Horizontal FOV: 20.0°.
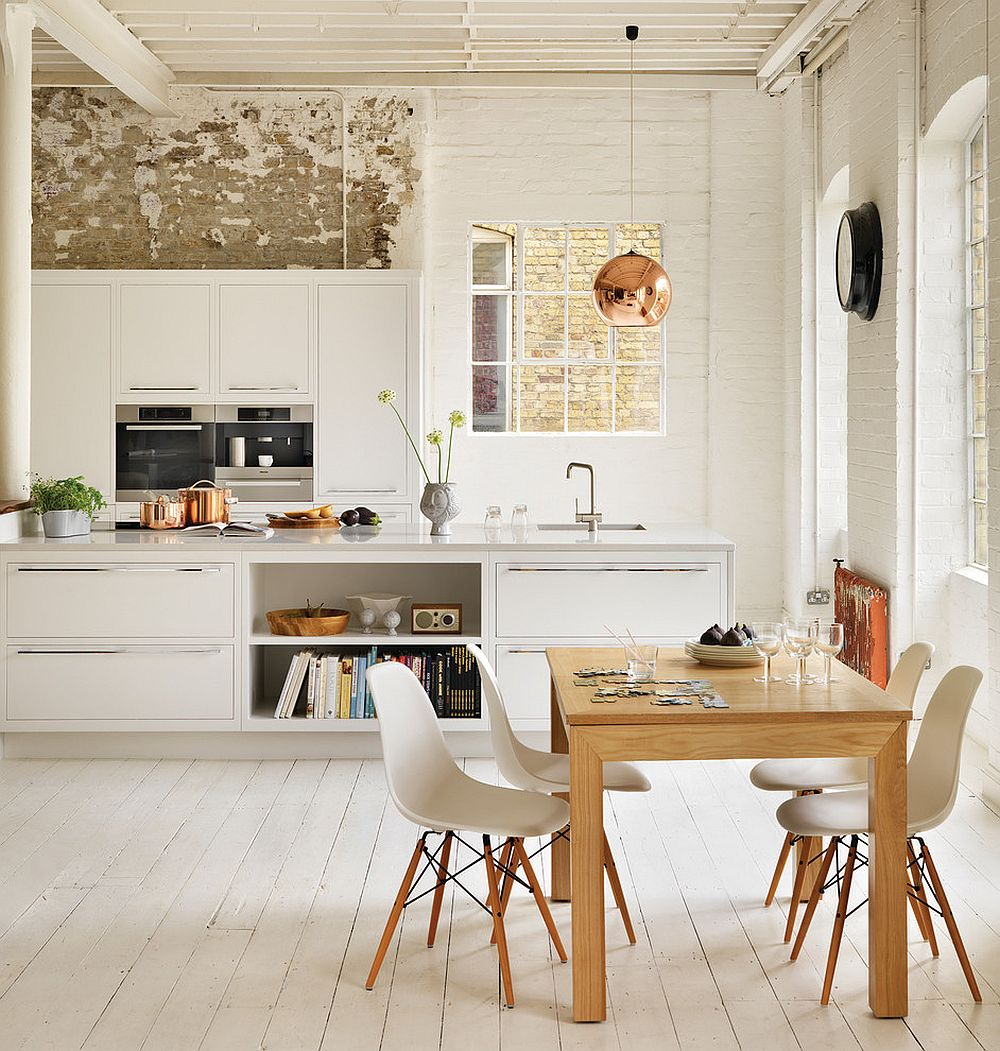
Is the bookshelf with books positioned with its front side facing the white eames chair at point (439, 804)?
yes

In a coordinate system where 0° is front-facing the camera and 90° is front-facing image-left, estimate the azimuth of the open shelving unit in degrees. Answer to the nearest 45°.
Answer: approximately 0°

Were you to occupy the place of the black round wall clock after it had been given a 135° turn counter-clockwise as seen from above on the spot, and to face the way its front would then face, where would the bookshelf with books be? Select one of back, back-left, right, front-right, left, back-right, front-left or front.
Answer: right

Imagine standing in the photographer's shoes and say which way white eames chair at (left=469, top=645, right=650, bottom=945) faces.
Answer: facing to the right of the viewer

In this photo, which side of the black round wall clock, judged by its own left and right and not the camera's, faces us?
left

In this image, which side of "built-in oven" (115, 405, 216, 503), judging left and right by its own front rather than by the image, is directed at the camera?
front

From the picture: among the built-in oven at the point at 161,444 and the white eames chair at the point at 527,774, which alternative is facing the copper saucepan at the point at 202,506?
the built-in oven

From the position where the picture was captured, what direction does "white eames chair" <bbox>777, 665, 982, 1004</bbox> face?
facing to the left of the viewer

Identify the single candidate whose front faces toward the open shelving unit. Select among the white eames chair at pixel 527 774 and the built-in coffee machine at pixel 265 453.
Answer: the built-in coffee machine

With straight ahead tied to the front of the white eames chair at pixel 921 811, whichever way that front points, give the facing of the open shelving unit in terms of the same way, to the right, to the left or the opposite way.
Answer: to the left

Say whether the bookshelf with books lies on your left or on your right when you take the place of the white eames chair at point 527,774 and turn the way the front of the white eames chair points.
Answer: on your left

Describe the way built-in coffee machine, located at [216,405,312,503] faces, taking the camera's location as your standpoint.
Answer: facing the viewer

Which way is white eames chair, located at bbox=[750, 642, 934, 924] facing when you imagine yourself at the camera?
facing to the left of the viewer
